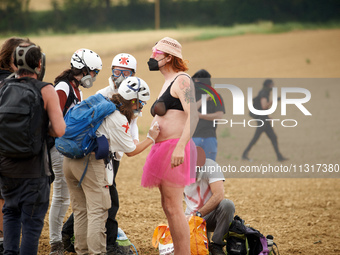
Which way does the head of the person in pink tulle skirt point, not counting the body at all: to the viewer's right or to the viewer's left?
to the viewer's left

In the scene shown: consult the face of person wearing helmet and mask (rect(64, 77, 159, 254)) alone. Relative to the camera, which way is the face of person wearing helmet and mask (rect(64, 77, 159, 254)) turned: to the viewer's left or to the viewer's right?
to the viewer's right

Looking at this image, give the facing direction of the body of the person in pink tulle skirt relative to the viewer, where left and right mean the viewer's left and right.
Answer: facing to the left of the viewer
